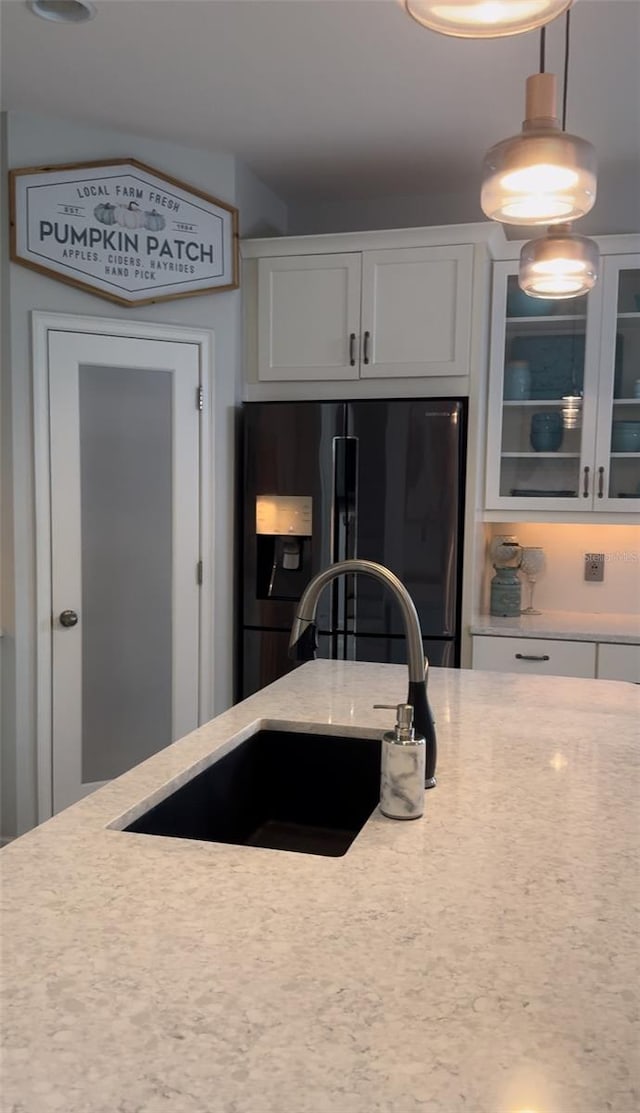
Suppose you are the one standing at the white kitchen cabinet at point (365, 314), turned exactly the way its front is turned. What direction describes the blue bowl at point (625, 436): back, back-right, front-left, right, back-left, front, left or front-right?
left

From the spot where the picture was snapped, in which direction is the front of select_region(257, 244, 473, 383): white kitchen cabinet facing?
facing the viewer

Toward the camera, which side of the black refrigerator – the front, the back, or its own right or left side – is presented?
front

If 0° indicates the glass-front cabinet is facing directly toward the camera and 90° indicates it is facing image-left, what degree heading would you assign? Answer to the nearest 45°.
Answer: approximately 0°

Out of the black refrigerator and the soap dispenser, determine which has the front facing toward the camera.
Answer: the black refrigerator

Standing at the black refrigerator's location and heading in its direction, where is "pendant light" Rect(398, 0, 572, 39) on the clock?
The pendant light is roughly at 12 o'clock from the black refrigerator.

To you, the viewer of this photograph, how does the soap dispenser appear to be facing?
facing to the left of the viewer

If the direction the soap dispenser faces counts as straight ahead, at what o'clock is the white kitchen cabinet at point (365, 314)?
The white kitchen cabinet is roughly at 3 o'clock from the soap dispenser.

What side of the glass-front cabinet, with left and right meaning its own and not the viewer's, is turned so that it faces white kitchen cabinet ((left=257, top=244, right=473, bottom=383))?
right

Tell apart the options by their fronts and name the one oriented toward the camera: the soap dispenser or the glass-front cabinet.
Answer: the glass-front cabinet

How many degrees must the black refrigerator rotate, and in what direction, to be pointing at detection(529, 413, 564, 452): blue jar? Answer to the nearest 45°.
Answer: approximately 90° to its left

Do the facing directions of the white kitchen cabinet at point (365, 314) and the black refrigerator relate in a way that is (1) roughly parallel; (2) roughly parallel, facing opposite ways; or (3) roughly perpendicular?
roughly parallel

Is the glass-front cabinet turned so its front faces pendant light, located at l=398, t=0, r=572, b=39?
yes

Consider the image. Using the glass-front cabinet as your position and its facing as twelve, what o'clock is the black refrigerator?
The black refrigerator is roughly at 2 o'clock from the glass-front cabinet.
